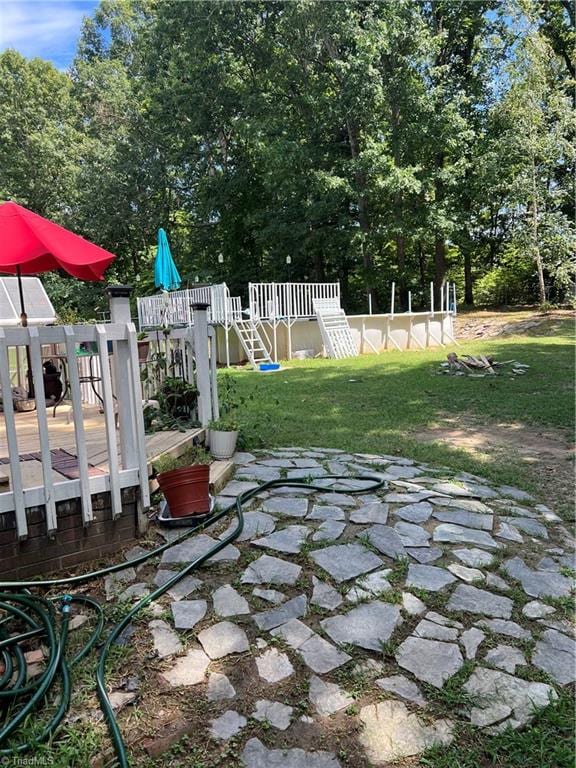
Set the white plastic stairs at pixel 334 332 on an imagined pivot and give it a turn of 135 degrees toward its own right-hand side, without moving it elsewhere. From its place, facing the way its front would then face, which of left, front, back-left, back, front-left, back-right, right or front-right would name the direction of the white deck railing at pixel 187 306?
front

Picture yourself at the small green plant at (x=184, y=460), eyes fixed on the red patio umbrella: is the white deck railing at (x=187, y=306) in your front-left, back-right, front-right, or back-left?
front-right

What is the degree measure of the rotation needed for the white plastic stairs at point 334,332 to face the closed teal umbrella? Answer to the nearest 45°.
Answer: approximately 90° to its right

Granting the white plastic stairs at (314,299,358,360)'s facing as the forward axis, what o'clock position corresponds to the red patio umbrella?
The red patio umbrella is roughly at 2 o'clock from the white plastic stairs.

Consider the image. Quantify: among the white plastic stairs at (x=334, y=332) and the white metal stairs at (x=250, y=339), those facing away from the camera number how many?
0

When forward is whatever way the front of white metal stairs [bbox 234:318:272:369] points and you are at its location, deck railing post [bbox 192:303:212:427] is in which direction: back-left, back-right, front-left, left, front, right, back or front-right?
front-right

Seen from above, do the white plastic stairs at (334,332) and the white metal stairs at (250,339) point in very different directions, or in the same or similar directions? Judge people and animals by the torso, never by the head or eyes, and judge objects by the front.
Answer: same or similar directions

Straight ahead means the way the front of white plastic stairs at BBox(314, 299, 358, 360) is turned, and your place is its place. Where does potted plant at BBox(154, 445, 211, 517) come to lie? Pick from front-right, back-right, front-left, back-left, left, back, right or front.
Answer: front-right

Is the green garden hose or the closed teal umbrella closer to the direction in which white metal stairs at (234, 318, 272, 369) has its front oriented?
the green garden hose

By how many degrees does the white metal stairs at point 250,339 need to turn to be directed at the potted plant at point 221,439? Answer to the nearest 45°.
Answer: approximately 45° to its right

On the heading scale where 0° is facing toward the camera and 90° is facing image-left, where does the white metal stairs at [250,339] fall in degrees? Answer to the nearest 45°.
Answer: approximately 315°
